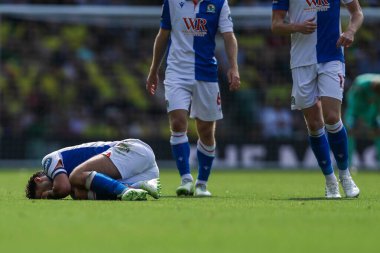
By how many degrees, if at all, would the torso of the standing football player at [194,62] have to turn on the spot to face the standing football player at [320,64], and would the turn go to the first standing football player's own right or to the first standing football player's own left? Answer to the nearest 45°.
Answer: approximately 45° to the first standing football player's own left

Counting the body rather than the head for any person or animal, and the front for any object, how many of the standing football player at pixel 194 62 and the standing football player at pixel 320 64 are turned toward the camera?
2

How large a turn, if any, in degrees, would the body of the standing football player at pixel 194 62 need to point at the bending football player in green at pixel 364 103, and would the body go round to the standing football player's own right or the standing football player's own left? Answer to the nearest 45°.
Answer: approximately 135° to the standing football player's own left

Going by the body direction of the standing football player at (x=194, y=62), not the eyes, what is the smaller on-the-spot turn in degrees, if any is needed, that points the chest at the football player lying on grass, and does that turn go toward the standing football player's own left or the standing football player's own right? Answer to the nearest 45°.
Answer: approximately 45° to the standing football player's own right

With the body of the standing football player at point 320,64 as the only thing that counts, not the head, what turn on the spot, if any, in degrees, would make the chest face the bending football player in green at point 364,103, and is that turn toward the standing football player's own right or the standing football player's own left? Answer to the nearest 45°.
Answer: approximately 180°

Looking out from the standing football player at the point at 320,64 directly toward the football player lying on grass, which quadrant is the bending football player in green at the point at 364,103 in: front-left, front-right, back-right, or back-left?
back-right

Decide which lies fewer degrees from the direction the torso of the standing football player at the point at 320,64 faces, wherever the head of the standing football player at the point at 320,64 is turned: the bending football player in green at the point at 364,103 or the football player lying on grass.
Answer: the football player lying on grass

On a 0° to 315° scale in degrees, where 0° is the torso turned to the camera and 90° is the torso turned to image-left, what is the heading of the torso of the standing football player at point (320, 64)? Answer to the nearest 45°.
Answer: approximately 0°

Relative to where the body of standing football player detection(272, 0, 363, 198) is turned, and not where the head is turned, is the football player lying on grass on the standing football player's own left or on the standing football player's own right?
on the standing football player's own right
